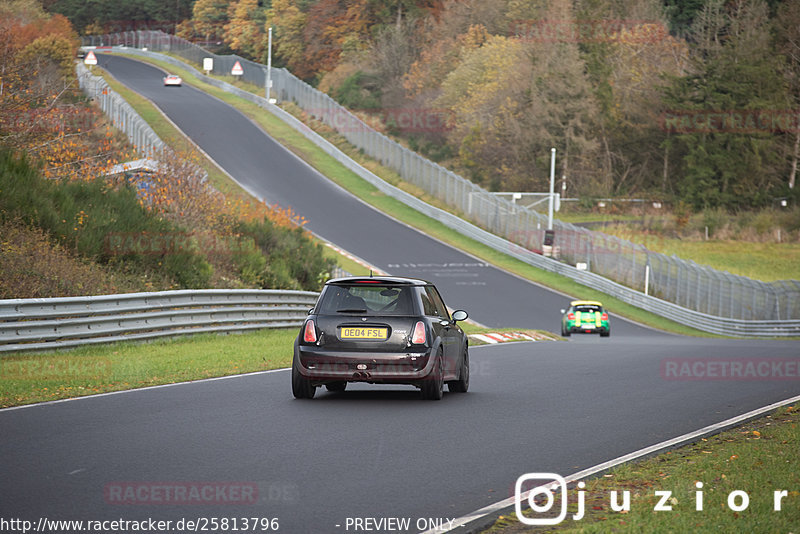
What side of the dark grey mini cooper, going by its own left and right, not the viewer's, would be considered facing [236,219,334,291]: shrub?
front

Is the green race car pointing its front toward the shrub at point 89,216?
no

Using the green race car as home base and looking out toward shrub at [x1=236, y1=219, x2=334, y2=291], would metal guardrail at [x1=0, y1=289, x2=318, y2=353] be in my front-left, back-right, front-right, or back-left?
front-left

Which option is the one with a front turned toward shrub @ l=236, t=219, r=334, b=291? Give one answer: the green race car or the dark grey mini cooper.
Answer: the dark grey mini cooper

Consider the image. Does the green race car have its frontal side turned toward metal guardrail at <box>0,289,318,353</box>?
no

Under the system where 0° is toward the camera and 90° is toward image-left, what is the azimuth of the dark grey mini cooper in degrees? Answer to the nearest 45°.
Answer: approximately 180°

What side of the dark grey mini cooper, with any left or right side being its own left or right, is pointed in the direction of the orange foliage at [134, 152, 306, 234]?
front

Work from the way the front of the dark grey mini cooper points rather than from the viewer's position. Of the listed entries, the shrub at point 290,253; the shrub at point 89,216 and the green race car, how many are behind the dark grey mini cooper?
0

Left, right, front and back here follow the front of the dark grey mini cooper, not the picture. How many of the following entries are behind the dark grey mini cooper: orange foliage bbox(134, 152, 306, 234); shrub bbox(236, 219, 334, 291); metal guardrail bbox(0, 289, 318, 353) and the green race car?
0
